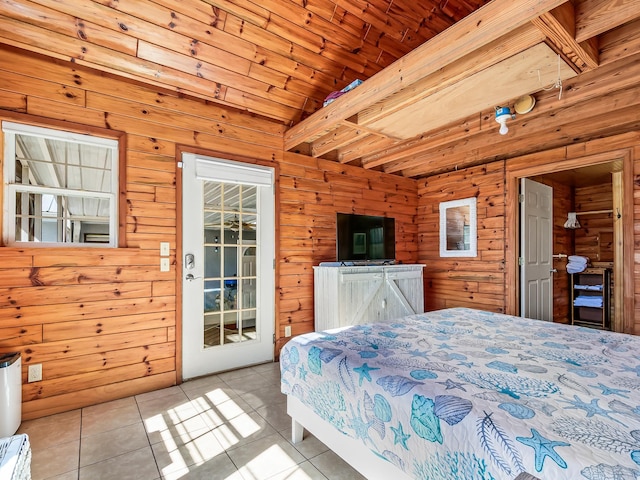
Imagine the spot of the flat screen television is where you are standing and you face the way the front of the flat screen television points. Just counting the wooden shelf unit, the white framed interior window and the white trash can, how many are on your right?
2

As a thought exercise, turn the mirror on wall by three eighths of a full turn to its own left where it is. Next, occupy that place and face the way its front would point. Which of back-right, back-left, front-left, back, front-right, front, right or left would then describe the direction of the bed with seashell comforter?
right

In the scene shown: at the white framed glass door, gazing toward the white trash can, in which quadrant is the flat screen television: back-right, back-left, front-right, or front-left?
back-left

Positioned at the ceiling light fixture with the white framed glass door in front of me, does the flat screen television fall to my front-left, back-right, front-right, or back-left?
front-right

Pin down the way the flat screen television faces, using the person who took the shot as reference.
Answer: facing the viewer and to the right of the viewer

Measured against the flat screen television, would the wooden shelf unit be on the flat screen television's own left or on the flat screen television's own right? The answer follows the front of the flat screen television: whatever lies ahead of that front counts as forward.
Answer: on the flat screen television's own left

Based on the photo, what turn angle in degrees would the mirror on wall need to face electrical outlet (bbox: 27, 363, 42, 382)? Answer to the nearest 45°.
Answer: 0° — it already faces it

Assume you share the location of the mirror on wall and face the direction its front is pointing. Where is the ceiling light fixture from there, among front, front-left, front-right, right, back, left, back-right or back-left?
front-left

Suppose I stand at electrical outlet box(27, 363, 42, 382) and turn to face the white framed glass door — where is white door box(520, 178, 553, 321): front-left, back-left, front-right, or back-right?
front-right

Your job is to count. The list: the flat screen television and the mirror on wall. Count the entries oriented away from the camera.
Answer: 0

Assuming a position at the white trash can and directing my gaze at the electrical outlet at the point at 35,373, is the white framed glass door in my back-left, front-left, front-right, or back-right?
front-right

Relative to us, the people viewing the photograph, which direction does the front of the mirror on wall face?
facing the viewer and to the left of the viewer

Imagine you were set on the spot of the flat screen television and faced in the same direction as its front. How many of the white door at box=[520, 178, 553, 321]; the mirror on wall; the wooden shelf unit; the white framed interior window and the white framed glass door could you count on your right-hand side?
2

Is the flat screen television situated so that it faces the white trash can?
no

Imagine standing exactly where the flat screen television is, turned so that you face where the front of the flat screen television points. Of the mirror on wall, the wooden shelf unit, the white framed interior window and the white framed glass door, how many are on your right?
2
